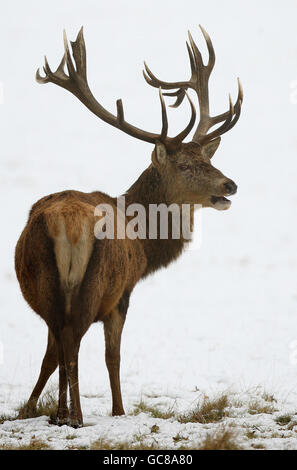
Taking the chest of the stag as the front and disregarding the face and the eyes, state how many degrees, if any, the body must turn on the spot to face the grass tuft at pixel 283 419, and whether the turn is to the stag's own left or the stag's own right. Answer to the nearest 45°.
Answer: approximately 45° to the stag's own right

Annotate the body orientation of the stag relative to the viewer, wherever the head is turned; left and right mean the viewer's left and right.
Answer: facing away from the viewer and to the right of the viewer
